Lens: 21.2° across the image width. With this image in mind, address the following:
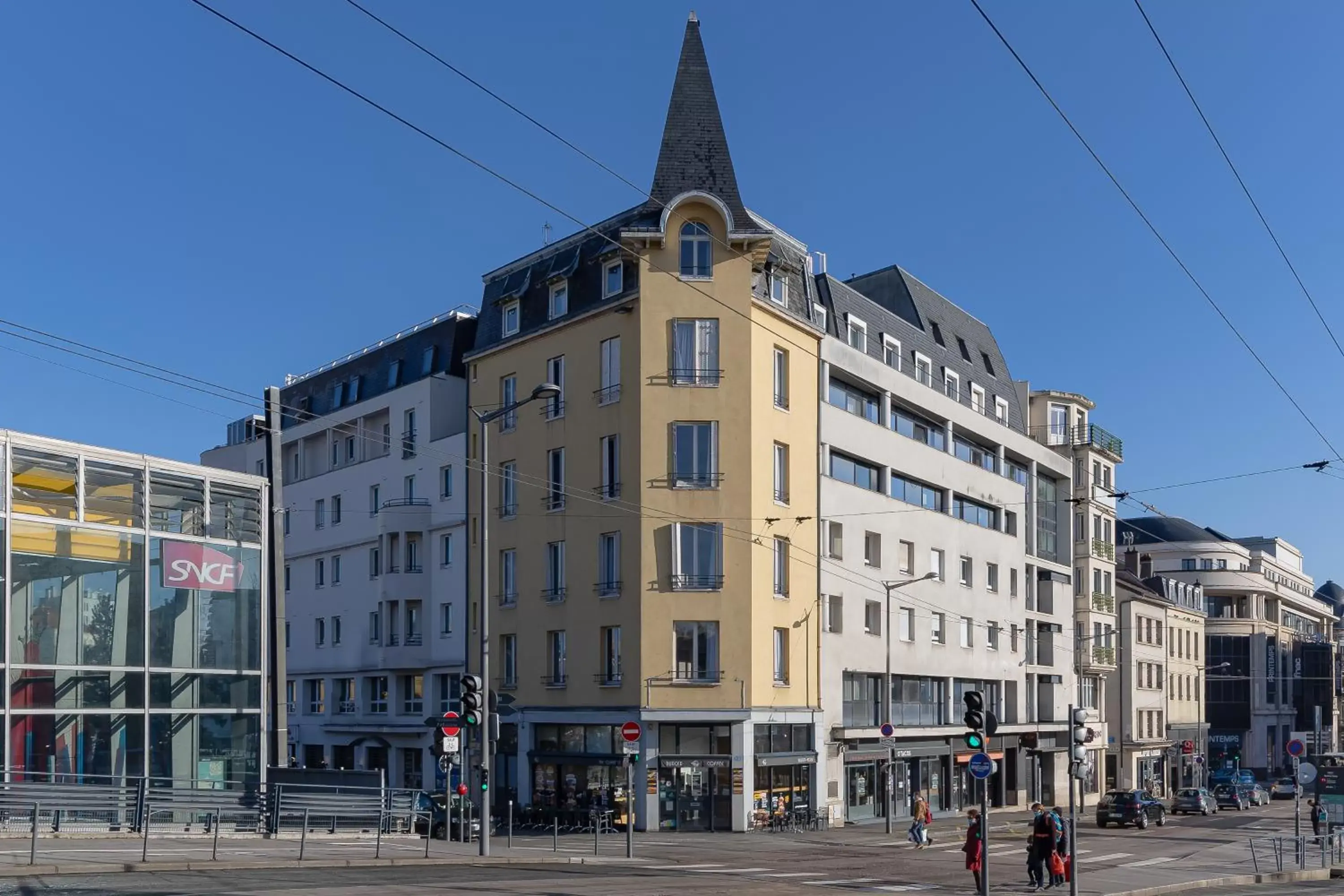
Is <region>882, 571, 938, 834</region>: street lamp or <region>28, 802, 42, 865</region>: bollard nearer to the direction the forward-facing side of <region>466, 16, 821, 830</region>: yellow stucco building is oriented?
the bollard
